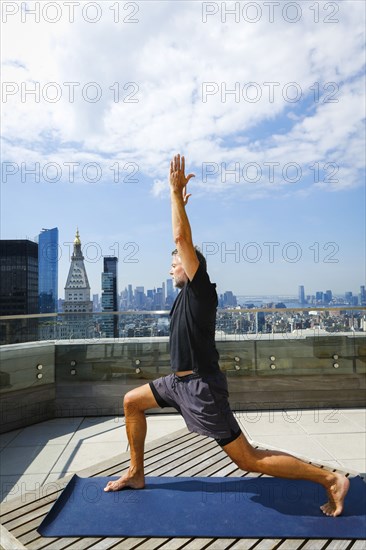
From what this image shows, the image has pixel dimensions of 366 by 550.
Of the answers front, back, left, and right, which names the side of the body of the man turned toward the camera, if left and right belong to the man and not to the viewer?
left

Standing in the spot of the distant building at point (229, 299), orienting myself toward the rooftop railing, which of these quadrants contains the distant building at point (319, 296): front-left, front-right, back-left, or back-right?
back-left

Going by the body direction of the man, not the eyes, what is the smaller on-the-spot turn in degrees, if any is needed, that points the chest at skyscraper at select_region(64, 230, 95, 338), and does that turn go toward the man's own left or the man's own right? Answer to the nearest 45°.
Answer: approximately 45° to the man's own right

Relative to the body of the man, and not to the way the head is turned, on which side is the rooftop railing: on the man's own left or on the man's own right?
on the man's own right

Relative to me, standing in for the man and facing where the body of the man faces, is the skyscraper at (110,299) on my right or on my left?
on my right

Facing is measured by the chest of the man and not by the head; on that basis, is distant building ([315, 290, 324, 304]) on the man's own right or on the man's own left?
on the man's own right

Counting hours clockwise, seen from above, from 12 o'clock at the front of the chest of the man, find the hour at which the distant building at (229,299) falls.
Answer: The distant building is roughly at 3 o'clock from the man.

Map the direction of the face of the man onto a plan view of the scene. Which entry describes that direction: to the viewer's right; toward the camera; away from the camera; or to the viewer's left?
to the viewer's left
